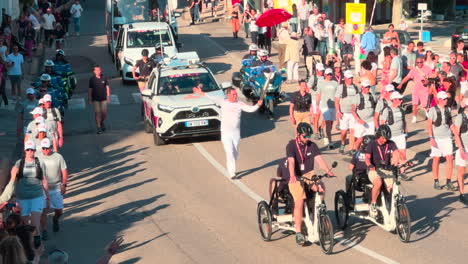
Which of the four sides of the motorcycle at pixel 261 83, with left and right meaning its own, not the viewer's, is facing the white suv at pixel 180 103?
right

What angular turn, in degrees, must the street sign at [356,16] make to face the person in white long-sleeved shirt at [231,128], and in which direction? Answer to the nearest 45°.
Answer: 0° — it already faces them

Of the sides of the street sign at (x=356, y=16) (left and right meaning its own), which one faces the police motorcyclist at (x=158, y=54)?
right

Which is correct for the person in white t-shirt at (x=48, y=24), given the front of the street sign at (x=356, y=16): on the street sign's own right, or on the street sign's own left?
on the street sign's own right

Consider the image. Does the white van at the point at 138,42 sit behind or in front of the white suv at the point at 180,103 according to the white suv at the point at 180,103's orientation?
behind

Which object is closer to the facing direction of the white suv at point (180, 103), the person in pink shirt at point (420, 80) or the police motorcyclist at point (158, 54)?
the person in pink shirt

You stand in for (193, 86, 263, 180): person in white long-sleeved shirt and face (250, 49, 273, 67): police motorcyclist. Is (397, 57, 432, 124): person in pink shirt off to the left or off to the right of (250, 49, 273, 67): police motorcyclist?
right

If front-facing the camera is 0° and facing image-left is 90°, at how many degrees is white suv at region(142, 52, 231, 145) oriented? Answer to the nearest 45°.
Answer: approximately 315°

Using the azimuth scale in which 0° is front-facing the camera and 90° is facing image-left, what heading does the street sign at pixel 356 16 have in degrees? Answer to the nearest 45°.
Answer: approximately 0°

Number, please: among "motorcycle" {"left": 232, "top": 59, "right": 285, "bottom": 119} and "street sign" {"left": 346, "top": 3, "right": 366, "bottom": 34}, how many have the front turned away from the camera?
0

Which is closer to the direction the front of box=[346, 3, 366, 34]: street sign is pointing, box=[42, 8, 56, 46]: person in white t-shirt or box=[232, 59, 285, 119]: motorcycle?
the motorcycle
